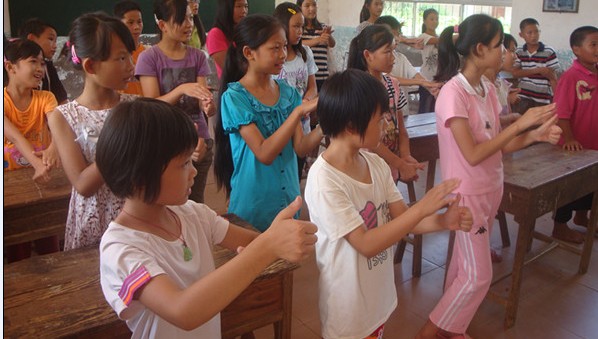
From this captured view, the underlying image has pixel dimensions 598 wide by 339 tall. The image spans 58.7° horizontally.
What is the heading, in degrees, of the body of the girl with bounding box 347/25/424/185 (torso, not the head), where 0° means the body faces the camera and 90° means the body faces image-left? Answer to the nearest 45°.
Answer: approximately 315°

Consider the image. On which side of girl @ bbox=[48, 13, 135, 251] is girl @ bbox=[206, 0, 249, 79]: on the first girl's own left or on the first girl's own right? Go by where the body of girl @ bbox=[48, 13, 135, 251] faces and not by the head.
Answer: on the first girl's own left

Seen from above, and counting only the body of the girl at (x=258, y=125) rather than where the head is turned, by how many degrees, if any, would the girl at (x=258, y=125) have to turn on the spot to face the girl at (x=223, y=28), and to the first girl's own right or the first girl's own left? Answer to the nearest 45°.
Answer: approximately 135° to the first girl's own left

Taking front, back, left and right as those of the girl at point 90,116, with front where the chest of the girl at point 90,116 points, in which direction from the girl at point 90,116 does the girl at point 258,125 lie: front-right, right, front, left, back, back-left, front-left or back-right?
front-left

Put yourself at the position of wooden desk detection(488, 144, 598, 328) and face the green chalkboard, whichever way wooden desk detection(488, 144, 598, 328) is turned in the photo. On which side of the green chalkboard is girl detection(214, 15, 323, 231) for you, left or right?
left

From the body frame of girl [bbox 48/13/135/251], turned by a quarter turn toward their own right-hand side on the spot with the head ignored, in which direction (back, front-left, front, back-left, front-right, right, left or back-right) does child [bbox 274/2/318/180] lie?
back

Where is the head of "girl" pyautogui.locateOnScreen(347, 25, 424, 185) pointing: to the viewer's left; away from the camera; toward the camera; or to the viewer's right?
to the viewer's right

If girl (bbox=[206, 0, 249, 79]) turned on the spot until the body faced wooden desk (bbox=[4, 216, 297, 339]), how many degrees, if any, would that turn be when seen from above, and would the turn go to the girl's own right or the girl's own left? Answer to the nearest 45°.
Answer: approximately 45° to the girl's own right

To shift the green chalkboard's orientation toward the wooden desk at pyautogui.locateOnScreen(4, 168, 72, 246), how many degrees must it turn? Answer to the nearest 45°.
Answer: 0° — it already faces it

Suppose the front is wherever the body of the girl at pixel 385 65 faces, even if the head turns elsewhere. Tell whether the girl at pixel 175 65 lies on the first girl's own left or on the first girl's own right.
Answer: on the first girl's own right
